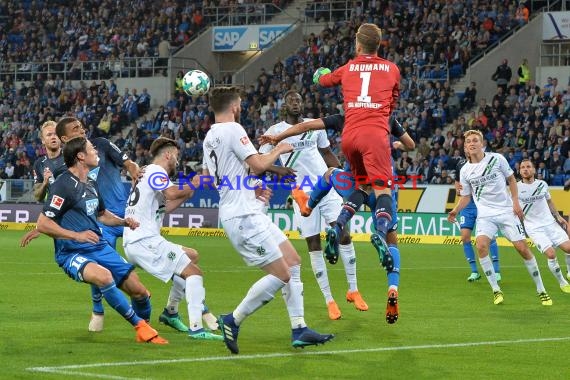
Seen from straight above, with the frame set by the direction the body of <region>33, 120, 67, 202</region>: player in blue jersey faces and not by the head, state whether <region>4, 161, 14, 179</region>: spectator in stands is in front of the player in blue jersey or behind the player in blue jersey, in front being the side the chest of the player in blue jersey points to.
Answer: behind

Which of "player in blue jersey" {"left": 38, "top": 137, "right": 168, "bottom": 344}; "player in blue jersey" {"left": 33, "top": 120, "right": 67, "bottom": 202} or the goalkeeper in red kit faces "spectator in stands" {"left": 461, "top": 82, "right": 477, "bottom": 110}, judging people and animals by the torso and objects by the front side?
the goalkeeper in red kit

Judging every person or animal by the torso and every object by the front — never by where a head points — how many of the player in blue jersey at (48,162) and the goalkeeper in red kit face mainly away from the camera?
1

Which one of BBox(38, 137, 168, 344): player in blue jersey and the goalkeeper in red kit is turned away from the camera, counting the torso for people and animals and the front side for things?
the goalkeeper in red kit

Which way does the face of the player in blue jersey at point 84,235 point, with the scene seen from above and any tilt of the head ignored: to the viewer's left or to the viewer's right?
to the viewer's right

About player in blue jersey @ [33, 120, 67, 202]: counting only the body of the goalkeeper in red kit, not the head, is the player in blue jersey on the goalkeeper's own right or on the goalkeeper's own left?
on the goalkeeper's own left

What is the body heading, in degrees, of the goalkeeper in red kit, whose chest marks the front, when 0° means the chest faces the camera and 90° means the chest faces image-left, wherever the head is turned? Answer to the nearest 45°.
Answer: approximately 180°

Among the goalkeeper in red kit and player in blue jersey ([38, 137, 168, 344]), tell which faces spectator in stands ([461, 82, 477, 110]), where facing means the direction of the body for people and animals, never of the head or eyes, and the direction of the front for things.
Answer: the goalkeeper in red kit
